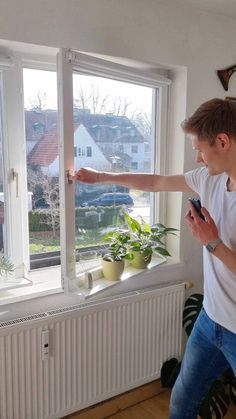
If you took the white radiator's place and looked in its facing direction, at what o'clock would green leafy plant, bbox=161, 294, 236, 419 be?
The green leafy plant is roughly at 10 o'clock from the white radiator.

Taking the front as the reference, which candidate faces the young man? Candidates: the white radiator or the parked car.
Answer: the white radiator

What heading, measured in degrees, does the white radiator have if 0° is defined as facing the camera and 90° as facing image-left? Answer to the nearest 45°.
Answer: approximately 315°

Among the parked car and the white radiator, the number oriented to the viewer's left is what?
1

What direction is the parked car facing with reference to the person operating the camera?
facing to the left of the viewer
